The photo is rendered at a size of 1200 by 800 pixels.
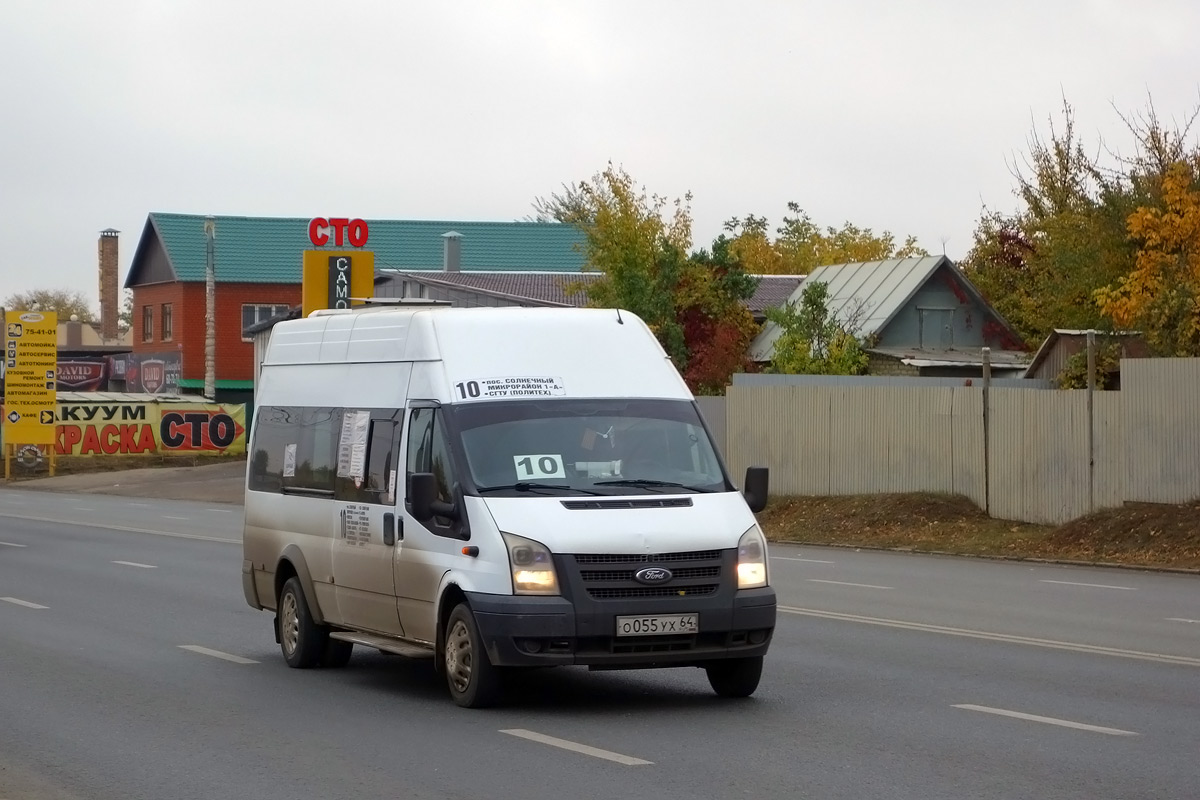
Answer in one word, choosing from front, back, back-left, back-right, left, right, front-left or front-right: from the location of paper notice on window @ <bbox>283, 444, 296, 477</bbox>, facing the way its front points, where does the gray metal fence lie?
back

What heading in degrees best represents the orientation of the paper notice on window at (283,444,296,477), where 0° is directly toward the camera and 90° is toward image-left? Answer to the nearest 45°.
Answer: approximately 45°

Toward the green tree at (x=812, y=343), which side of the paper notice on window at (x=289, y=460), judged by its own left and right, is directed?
back

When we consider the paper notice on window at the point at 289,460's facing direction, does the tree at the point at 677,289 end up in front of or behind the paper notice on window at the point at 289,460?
behind

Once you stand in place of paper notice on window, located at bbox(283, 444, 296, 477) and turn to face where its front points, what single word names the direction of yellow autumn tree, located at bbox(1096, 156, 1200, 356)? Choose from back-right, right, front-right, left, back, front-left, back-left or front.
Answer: back
